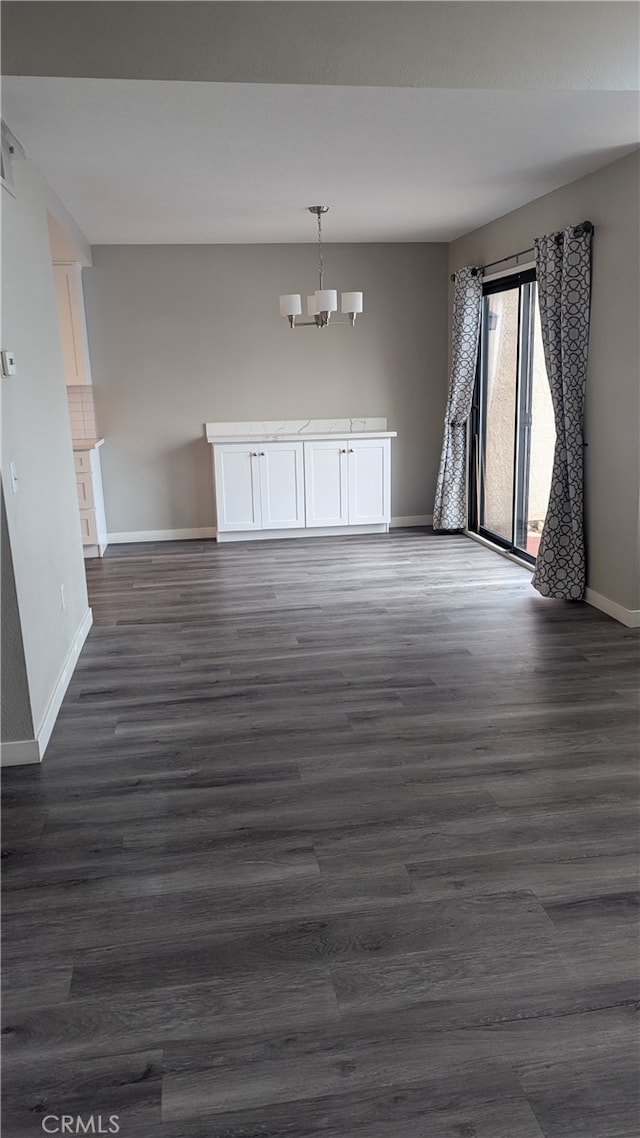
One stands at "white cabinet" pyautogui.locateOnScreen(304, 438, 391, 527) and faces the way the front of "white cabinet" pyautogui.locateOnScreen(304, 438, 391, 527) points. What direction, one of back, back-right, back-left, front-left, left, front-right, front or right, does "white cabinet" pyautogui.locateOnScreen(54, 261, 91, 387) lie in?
right

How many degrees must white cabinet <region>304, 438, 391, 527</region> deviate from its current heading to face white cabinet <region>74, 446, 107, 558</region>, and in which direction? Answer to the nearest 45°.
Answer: approximately 90° to its right

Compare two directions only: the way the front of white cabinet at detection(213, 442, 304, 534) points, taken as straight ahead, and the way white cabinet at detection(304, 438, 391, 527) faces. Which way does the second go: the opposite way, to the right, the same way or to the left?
the same way

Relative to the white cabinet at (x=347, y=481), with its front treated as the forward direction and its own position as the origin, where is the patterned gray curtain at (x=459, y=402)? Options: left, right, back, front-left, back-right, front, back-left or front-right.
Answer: left

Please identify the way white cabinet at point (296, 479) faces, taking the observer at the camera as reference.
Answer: facing the viewer

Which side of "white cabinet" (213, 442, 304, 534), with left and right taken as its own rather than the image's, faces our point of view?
front

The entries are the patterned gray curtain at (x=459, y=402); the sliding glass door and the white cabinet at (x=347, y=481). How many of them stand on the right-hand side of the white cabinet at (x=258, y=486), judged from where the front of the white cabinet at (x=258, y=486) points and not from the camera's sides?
0

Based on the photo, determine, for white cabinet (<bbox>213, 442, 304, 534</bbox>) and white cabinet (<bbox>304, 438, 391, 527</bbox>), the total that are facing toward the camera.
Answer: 2

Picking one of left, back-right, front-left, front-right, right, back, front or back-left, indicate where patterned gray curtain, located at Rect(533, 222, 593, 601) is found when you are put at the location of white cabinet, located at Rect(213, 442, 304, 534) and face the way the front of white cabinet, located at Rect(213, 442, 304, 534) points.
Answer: front-left

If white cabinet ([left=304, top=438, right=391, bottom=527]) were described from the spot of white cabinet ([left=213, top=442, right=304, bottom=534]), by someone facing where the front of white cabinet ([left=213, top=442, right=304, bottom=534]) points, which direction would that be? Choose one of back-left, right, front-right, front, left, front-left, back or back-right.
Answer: left
